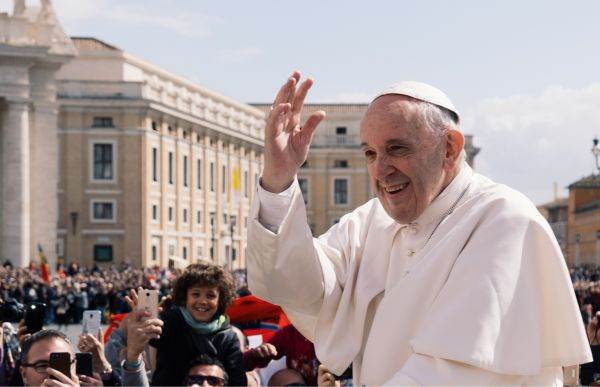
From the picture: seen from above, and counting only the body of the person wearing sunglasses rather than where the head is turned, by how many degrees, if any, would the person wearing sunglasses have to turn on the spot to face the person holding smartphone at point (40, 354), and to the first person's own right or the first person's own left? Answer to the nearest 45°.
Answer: approximately 45° to the first person's own right

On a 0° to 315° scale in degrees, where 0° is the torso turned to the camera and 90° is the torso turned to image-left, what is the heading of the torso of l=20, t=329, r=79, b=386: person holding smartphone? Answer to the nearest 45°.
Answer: approximately 315°

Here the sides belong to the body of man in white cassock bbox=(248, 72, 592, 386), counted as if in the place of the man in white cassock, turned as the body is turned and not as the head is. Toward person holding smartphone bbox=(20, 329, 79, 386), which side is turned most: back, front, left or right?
right

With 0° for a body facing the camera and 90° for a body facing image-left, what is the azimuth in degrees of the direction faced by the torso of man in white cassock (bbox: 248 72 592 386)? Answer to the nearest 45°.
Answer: approximately 45°

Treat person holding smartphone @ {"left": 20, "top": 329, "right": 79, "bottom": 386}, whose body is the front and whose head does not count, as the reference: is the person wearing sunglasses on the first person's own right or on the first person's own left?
on the first person's own left

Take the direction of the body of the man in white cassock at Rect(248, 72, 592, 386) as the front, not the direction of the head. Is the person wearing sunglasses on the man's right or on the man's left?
on the man's right
